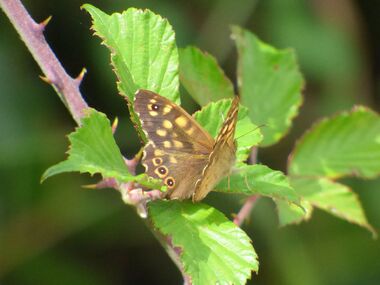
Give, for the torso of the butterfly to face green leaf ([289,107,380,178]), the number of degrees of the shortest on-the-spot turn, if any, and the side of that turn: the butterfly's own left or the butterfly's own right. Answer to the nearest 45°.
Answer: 0° — it already faces it

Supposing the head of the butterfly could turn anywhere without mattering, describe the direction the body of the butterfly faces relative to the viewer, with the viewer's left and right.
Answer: facing away from the viewer and to the right of the viewer
